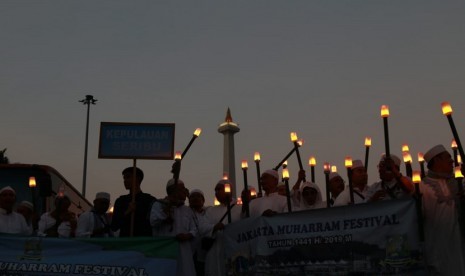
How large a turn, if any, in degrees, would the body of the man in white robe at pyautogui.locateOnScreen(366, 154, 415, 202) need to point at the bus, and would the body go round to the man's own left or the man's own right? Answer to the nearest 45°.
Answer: approximately 90° to the man's own right

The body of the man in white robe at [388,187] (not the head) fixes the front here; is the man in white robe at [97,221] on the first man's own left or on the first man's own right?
on the first man's own right

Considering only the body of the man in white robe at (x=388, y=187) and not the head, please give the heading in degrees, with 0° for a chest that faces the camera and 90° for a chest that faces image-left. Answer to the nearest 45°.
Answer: approximately 0°

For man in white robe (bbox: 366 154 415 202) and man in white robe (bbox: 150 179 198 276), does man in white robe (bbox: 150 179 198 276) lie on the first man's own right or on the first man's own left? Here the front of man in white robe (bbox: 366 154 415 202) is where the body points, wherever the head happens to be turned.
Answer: on the first man's own right

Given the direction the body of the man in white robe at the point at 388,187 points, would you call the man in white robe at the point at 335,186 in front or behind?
behind

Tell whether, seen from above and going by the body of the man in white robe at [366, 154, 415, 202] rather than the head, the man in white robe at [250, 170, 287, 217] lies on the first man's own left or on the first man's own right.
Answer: on the first man's own right
